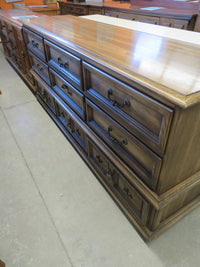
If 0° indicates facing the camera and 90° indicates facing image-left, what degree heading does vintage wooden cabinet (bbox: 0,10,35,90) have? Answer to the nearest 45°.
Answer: approximately 45°

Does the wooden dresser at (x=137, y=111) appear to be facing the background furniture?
no

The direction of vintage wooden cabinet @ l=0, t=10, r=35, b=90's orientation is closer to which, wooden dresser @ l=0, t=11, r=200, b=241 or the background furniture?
the wooden dresser

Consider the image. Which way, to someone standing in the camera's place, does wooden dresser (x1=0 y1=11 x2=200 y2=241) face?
facing the viewer and to the left of the viewer

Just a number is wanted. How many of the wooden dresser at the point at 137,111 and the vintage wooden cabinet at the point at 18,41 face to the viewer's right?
0

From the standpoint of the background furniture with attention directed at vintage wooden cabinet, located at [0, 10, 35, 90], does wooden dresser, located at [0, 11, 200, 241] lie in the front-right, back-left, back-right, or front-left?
front-left

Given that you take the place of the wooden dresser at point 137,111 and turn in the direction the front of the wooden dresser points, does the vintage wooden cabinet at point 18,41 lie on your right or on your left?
on your right

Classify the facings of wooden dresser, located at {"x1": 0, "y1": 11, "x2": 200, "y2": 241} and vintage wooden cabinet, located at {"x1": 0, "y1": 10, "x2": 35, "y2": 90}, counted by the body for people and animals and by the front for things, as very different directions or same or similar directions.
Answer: same or similar directions

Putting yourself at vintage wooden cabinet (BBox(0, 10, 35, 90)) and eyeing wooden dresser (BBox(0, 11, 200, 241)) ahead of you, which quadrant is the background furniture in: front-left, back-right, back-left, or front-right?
front-left

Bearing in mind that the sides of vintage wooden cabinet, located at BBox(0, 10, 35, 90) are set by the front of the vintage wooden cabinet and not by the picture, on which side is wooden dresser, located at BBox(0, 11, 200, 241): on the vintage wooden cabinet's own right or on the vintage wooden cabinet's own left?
on the vintage wooden cabinet's own left
